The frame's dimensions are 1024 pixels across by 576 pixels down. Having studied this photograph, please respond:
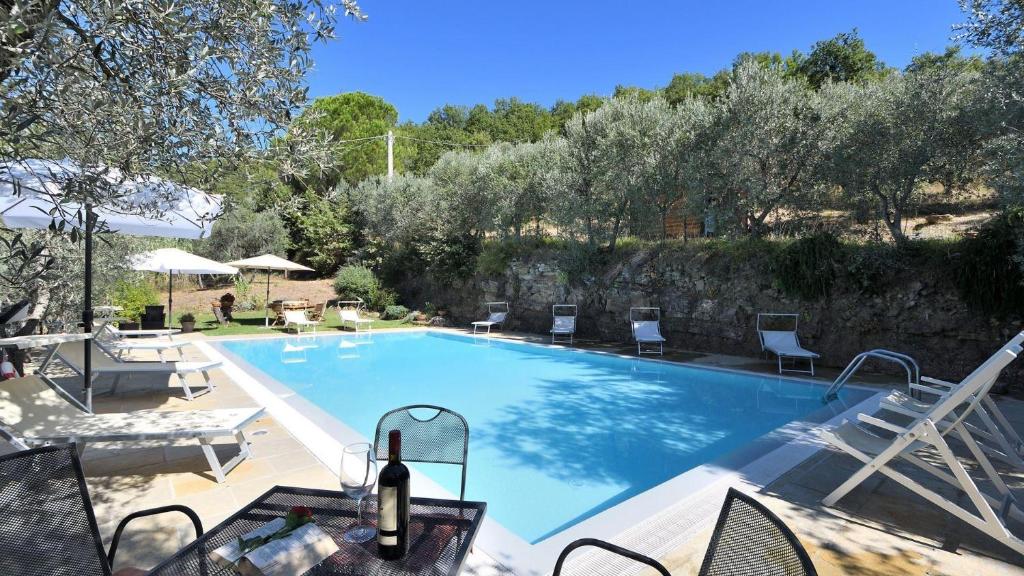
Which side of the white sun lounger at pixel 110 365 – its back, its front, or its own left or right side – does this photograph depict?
right

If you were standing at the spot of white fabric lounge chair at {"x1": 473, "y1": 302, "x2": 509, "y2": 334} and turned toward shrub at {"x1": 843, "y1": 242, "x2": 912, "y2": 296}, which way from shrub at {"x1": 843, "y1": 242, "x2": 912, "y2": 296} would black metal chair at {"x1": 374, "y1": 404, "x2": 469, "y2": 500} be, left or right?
right

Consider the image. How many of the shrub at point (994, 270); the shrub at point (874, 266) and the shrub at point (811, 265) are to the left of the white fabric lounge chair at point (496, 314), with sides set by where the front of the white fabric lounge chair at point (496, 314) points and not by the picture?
3

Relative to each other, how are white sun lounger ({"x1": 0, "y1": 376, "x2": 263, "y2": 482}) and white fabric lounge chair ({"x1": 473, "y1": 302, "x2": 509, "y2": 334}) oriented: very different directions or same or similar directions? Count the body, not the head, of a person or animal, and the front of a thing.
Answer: very different directions

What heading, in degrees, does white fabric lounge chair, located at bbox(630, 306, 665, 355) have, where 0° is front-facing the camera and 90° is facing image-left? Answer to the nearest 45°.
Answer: approximately 0°

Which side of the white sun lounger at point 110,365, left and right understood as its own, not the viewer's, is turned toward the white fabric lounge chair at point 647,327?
front

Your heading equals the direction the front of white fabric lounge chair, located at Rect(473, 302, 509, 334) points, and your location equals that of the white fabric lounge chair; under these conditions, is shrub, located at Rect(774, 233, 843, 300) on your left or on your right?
on your left

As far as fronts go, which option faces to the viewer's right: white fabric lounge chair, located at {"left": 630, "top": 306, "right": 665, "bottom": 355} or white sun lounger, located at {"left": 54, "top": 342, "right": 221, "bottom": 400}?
the white sun lounger

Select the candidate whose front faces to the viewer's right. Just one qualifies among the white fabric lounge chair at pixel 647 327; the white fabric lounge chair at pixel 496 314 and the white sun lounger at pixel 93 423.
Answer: the white sun lounger

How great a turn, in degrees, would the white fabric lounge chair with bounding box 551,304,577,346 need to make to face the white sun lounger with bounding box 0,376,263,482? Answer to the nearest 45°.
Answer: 0° — it already faces it

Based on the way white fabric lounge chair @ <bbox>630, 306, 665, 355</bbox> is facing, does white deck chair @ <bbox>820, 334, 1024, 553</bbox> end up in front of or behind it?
in front

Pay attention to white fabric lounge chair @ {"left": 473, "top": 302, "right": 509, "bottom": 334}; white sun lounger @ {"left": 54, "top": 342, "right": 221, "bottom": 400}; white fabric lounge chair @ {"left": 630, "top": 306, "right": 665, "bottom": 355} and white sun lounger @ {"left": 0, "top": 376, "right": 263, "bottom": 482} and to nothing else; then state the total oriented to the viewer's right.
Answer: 2

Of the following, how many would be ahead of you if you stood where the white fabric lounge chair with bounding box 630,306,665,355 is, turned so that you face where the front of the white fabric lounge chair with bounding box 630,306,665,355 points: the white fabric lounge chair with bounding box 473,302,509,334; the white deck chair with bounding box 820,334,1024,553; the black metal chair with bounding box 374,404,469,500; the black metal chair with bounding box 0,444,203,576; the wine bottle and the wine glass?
5

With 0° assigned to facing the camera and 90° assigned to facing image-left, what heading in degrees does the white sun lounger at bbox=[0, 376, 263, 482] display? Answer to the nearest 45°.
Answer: approximately 270°
